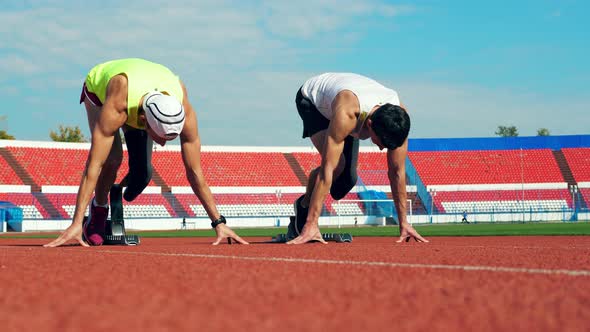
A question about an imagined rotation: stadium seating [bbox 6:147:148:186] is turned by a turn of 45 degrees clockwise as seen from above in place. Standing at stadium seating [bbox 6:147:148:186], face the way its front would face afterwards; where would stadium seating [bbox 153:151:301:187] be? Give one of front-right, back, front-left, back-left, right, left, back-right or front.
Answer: back-left

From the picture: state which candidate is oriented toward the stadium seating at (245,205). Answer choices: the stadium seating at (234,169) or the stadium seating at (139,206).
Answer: the stadium seating at (234,169)

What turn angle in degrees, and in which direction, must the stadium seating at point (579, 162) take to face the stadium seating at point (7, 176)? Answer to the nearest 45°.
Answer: approximately 45° to its right

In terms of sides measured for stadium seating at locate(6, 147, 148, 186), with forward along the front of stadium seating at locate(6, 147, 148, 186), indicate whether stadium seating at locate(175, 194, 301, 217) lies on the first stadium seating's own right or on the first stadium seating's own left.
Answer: on the first stadium seating's own left

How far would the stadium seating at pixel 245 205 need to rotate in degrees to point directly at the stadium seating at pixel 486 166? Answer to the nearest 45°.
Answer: approximately 90° to its left

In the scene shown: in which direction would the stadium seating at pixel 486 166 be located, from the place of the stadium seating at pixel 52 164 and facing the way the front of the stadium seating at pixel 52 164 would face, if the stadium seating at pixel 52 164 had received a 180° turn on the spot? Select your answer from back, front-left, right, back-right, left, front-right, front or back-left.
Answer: right

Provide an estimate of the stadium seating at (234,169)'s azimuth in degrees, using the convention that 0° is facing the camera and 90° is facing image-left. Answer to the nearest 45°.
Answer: approximately 0°
